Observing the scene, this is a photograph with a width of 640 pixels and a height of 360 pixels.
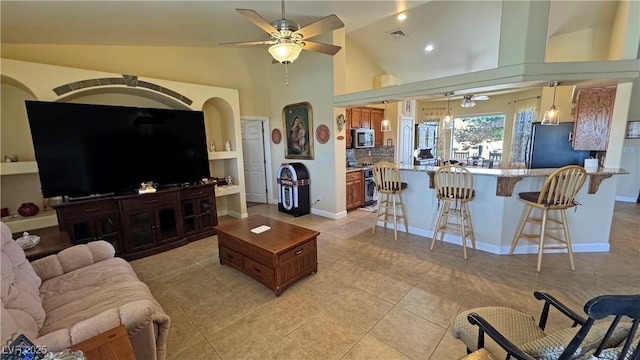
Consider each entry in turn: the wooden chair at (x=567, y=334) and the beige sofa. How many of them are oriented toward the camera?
0

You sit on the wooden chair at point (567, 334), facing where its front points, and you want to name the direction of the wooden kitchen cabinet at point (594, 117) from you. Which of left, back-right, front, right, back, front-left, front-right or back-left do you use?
front-right

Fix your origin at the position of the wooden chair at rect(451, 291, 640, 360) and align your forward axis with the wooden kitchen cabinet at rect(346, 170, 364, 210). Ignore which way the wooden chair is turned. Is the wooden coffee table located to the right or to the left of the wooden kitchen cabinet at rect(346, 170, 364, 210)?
left

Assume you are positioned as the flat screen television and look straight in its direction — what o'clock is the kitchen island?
The kitchen island is roughly at 10 o'clock from the flat screen television.

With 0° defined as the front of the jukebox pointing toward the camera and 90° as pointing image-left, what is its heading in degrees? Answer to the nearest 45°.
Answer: approximately 45°

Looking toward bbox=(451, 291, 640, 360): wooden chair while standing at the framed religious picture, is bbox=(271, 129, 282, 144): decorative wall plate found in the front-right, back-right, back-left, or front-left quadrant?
back-right

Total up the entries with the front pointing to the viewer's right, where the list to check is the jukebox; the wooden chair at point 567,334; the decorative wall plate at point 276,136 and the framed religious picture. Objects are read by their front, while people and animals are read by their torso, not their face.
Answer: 0

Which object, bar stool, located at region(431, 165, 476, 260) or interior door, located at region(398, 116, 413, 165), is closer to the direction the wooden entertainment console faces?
the bar stool

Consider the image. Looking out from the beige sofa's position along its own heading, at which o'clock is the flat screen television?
The flat screen television is roughly at 11 o'clock from the beige sofa.

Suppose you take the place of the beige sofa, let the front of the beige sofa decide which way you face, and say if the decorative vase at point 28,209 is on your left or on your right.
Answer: on your left

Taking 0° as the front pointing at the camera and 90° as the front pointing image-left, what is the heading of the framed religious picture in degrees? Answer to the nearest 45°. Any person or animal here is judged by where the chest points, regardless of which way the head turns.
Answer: approximately 45°
